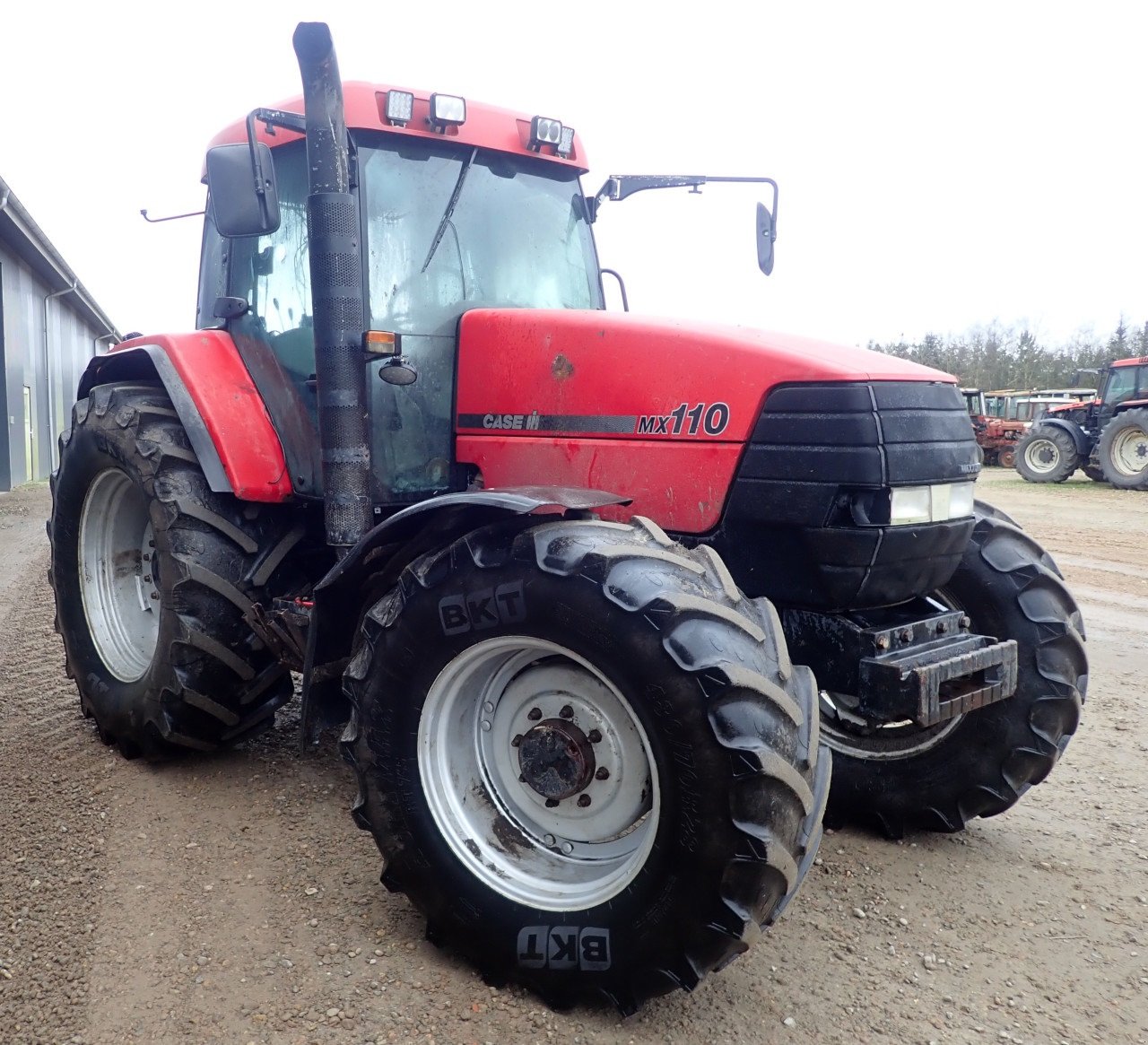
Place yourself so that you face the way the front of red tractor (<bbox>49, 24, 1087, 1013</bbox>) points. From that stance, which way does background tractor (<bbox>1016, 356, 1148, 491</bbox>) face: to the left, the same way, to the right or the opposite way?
the opposite way

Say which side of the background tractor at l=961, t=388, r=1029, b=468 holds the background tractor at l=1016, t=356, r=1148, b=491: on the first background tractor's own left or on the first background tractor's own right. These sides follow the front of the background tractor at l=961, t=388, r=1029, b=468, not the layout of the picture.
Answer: on the first background tractor's own right

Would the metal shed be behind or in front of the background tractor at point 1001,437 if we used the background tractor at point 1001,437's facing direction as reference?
behind

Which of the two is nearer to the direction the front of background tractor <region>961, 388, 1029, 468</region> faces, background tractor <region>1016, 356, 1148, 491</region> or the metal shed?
the background tractor

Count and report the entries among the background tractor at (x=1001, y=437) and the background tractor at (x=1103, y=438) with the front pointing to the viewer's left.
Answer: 1

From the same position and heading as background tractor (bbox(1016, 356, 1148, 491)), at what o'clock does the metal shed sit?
The metal shed is roughly at 11 o'clock from the background tractor.

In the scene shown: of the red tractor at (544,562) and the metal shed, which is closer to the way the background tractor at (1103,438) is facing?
the metal shed

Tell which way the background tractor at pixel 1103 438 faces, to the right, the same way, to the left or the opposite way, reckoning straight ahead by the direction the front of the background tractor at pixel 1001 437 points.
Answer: the opposite way

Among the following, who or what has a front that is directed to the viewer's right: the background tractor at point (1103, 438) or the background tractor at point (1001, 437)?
the background tractor at point (1001, 437)

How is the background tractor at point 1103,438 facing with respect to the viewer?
to the viewer's left

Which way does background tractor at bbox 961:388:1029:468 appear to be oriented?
to the viewer's right
